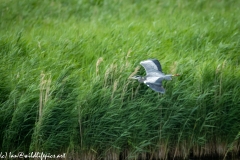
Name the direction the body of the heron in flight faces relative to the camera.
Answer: to the viewer's left
